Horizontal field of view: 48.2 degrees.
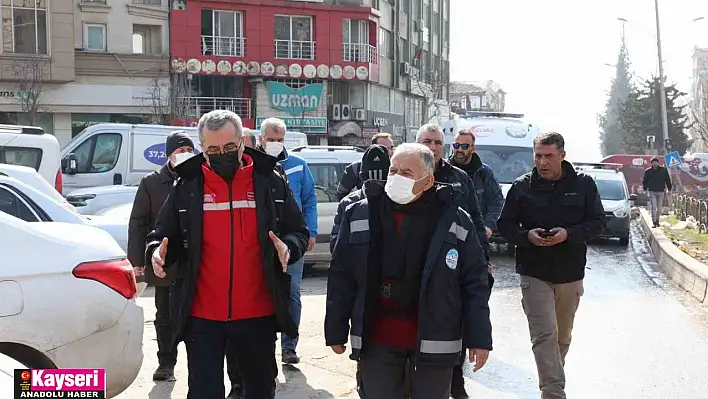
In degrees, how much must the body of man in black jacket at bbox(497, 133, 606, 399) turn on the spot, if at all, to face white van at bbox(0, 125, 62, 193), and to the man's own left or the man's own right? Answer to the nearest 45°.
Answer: approximately 135° to the man's own right

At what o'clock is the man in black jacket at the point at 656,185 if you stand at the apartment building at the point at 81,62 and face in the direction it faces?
The man in black jacket is roughly at 11 o'clock from the apartment building.

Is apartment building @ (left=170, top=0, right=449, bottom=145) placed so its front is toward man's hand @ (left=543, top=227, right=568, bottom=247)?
yes

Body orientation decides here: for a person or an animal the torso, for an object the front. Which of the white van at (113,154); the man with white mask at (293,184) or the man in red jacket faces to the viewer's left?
the white van

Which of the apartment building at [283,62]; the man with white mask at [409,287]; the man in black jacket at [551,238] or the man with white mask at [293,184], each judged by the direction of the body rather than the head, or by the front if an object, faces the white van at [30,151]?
the apartment building
